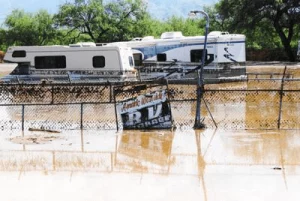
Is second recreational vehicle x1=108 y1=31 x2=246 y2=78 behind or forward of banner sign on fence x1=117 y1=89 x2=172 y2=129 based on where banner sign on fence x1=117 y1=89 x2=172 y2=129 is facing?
behind

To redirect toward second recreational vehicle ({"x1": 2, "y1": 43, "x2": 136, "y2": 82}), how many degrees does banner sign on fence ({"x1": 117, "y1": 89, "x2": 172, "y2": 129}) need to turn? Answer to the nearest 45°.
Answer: approximately 180°

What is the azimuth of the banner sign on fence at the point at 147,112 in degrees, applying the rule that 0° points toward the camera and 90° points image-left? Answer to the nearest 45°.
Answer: approximately 0°

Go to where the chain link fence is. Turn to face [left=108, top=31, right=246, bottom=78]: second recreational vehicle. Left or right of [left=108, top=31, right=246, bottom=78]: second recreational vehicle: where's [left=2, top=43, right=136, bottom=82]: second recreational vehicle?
left

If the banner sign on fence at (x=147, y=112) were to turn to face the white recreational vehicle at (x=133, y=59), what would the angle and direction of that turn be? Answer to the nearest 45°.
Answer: approximately 180°
